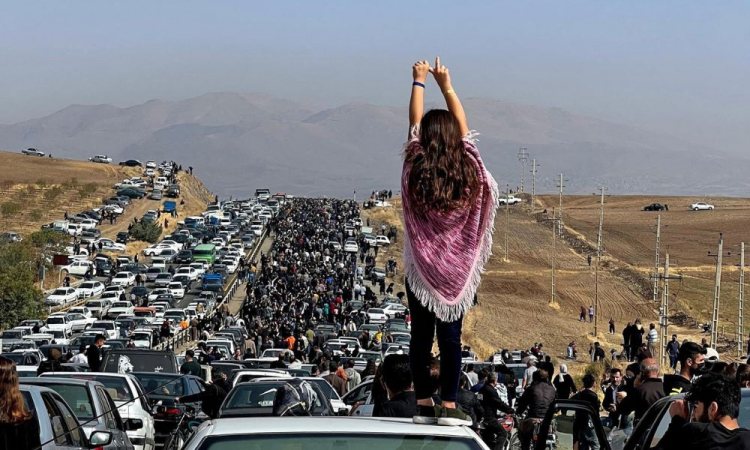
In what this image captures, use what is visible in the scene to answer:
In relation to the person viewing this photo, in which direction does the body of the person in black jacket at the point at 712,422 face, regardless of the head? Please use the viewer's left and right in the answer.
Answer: facing away from the viewer and to the left of the viewer

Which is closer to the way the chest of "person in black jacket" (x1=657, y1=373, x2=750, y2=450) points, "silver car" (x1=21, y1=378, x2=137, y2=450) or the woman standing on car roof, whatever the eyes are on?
the silver car

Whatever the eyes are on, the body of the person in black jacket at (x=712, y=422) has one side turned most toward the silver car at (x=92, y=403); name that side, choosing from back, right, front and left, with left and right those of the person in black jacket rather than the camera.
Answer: front

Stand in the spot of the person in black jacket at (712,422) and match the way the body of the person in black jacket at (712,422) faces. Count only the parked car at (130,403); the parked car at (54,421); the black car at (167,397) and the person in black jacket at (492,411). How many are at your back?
0

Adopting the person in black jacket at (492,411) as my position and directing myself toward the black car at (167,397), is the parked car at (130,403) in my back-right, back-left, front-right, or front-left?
front-left

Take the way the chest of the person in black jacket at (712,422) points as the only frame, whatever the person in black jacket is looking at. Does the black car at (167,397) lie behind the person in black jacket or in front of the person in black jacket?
in front

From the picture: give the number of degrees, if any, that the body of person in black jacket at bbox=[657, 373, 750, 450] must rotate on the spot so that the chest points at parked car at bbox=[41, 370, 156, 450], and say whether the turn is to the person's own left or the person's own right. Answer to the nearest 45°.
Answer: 0° — they already face it

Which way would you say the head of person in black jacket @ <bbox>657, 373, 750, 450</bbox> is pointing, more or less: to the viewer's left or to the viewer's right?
to the viewer's left

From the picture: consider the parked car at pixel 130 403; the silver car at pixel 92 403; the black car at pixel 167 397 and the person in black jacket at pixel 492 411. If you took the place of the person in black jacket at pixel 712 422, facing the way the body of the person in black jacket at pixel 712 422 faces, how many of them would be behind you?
0

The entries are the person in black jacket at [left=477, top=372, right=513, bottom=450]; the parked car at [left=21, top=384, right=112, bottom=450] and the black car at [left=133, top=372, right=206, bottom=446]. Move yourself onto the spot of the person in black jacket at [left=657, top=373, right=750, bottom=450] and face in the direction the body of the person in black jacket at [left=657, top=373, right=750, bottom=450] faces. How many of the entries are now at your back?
0

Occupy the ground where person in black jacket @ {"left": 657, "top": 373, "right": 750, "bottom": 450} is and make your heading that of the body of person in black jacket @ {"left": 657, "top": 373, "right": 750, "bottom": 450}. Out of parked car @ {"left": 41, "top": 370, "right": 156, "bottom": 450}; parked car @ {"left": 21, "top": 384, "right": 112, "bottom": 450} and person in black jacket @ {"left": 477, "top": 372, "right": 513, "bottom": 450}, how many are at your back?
0

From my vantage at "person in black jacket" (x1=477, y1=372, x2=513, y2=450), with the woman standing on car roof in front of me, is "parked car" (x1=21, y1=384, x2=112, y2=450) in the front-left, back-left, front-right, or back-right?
front-right

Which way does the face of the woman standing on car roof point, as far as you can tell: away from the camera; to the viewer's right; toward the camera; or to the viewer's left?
away from the camera

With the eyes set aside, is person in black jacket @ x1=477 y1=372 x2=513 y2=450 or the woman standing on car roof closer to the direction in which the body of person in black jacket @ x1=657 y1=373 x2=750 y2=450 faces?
the woman standing on car roof

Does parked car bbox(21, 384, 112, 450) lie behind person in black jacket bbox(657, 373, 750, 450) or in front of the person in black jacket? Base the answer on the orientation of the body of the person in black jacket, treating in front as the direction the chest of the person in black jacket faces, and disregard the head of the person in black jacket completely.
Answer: in front

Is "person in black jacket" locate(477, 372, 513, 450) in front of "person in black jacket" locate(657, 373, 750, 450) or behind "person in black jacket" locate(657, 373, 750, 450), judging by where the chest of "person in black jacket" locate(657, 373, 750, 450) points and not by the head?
in front
